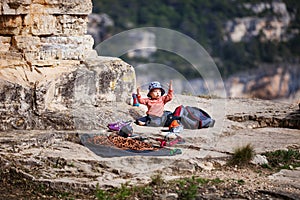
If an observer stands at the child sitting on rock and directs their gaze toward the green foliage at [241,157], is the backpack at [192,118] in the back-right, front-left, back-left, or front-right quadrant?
front-left

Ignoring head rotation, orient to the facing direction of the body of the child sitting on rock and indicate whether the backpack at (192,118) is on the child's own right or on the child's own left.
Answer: on the child's own left

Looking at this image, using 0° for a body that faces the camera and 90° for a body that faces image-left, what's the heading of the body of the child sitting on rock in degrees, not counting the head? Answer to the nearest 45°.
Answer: approximately 0°

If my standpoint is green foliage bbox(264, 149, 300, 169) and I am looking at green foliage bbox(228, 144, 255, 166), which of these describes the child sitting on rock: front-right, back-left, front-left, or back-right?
front-right

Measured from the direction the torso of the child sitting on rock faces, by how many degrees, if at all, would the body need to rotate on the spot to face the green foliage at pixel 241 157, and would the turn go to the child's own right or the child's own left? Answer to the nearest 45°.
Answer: approximately 45° to the child's own left

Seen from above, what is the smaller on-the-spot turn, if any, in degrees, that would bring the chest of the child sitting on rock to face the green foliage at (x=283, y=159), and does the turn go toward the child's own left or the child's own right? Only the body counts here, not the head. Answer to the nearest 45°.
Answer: approximately 90° to the child's own left
